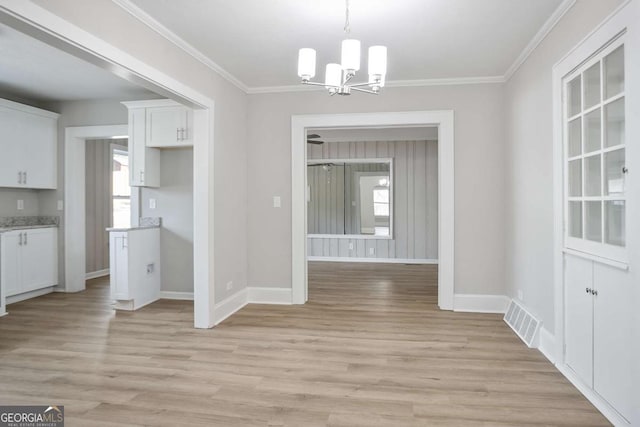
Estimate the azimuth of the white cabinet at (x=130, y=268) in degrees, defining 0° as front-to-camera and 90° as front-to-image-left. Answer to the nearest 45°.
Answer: approximately 45°

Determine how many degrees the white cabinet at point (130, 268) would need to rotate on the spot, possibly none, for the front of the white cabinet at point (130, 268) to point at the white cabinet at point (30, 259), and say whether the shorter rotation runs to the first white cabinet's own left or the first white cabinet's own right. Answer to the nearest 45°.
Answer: approximately 90° to the first white cabinet's own right

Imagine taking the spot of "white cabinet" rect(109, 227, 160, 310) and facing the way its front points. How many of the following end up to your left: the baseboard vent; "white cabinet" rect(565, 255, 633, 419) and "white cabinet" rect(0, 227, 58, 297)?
2

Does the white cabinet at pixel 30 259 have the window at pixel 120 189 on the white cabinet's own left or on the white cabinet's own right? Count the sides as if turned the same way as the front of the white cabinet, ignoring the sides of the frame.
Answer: on the white cabinet's own left

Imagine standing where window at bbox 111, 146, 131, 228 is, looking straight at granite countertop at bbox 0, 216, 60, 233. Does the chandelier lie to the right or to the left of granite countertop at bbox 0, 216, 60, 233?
left

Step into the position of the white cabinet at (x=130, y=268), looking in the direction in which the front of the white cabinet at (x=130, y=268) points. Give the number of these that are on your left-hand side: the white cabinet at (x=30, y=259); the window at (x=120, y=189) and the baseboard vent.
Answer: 1
